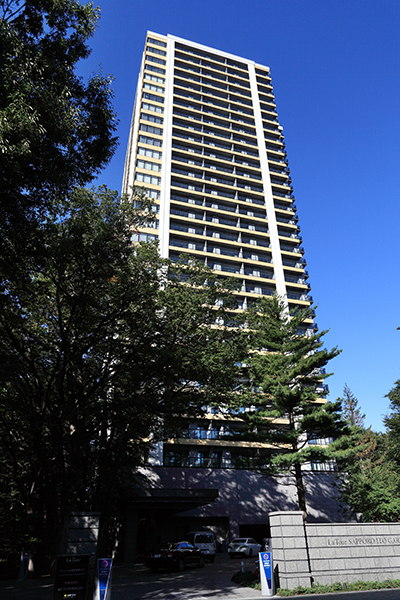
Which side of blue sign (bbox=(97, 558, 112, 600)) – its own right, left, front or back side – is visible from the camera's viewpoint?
front

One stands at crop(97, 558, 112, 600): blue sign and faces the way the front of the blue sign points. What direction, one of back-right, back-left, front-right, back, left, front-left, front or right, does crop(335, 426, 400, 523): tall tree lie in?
back-left

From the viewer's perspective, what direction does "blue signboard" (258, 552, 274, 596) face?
toward the camera

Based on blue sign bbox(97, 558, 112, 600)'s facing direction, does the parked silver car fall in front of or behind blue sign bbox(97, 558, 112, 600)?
behind

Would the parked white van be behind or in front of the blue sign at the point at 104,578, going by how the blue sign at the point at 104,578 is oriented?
behind

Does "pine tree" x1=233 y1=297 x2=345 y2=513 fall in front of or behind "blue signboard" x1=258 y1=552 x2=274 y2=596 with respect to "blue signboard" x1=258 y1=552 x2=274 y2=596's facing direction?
behind

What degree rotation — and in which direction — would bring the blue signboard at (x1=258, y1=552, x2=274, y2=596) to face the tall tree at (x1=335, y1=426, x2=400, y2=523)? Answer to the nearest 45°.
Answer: approximately 135° to its left

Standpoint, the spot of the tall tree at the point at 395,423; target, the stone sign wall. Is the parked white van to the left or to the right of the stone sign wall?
right

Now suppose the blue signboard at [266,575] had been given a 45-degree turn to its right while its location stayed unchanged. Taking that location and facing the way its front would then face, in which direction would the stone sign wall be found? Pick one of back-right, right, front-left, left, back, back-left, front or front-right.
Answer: back

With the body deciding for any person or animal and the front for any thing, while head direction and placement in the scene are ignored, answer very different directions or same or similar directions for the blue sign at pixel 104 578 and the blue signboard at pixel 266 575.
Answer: same or similar directions

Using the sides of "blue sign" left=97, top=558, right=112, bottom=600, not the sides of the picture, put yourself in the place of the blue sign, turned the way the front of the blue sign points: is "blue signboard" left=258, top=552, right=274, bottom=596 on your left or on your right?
on your left
